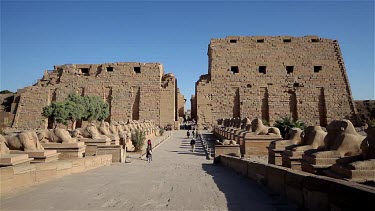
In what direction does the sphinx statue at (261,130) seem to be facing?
to the viewer's left

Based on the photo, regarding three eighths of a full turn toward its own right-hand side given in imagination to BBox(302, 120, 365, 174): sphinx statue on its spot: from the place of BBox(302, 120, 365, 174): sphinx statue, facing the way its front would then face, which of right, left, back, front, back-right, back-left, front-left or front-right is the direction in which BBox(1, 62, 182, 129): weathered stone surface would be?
front-left

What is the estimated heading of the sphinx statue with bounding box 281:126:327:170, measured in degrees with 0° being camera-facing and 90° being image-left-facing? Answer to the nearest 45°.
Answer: approximately 45°

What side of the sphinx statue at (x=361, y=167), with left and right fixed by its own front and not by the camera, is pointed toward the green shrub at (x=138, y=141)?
right

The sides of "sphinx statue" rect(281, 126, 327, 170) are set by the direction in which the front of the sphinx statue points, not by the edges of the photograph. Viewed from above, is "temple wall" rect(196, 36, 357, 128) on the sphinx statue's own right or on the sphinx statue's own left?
on the sphinx statue's own right

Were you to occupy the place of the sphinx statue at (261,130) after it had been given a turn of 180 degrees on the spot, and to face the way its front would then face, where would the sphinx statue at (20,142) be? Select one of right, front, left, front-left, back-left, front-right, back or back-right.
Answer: back-right

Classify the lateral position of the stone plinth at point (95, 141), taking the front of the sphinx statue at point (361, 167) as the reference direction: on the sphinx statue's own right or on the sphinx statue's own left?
on the sphinx statue's own right

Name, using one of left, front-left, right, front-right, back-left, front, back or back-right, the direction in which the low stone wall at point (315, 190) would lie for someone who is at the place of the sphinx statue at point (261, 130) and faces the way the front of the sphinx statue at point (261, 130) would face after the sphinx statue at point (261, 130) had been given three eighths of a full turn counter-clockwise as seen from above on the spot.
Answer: front-right

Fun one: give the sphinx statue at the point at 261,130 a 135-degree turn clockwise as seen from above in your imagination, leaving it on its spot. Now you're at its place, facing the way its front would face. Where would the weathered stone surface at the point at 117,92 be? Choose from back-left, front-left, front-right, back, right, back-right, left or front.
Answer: left

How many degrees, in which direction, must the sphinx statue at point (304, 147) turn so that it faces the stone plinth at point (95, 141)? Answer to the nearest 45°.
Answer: approximately 45° to its right

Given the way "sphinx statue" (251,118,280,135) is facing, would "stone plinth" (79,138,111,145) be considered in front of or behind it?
in front

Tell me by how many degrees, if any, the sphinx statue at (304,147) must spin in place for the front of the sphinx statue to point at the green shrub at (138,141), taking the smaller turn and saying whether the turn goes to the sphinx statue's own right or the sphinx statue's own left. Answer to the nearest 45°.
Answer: approximately 90° to the sphinx statue's own right

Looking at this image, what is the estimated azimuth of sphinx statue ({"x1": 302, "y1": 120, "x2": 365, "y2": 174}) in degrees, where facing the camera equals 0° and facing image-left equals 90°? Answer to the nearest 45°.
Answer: approximately 45°

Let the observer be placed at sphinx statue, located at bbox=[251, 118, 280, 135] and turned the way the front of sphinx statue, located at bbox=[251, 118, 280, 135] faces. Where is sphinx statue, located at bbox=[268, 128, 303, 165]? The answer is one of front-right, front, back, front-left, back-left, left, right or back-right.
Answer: left

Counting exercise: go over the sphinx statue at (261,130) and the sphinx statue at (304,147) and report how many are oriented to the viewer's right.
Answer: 0
